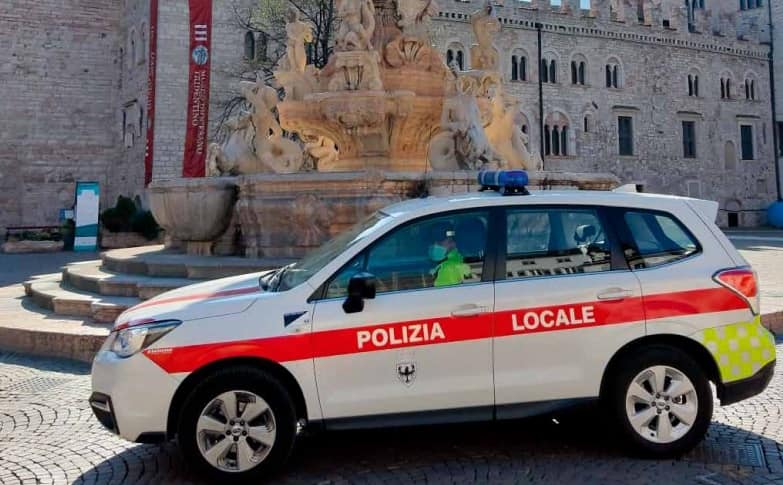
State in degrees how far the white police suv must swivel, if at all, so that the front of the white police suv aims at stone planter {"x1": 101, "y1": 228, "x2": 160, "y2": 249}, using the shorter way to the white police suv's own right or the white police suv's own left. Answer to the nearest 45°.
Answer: approximately 45° to the white police suv's own right

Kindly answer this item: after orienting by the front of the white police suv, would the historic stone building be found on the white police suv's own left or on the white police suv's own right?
on the white police suv's own right

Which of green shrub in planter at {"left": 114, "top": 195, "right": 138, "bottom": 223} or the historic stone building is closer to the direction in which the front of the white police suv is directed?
the green shrub in planter

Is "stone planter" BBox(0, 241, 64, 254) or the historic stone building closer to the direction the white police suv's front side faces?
the stone planter

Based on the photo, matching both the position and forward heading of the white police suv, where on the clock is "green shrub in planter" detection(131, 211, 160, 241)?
The green shrub in planter is roughly at 2 o'clock from the white police suv.

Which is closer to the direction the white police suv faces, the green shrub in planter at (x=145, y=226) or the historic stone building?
the green shrub in planter

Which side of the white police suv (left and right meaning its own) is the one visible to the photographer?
left

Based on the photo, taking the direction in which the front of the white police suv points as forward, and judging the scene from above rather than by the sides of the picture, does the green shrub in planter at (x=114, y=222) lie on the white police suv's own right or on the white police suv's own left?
on the white police suv's own right

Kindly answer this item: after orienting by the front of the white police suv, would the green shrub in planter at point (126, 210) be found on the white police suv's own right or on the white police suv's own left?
on the white police suv's own right

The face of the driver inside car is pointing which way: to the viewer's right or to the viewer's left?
to the viewer's left

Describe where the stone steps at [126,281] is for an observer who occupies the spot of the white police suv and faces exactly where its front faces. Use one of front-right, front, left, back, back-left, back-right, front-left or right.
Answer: front-right
